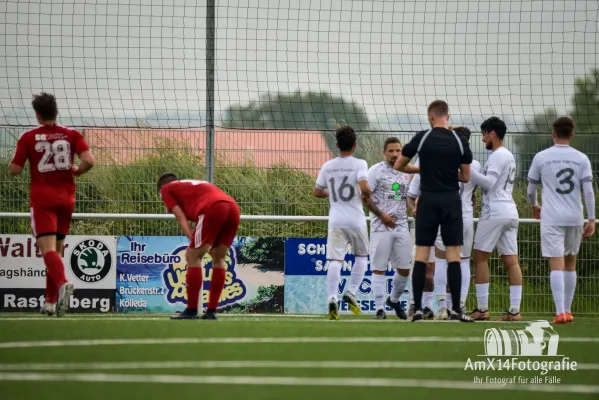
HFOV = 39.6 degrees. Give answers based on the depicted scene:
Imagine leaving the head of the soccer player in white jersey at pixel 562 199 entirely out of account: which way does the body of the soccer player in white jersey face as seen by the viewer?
away from the camera

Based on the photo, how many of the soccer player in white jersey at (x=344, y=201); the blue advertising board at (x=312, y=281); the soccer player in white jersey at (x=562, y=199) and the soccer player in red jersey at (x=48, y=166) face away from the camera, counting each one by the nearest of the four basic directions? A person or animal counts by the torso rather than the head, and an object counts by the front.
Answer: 3

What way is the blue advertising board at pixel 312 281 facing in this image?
toward the camera

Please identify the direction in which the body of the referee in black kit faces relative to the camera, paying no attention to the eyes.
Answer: away from the camera

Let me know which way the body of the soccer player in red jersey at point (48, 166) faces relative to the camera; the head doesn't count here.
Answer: away from the camera

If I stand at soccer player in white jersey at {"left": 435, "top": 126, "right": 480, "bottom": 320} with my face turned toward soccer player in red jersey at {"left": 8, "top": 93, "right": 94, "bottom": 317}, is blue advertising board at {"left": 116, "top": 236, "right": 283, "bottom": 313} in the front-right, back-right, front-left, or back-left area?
front-right

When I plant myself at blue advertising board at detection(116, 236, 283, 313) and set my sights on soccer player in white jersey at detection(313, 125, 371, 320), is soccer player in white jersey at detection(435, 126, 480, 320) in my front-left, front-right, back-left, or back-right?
front-left

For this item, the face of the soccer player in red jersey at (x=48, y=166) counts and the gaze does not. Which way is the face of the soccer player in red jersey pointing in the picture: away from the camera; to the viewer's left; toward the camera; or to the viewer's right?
away from the camera

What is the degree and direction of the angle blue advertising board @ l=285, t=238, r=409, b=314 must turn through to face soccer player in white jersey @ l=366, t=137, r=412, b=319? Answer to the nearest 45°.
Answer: approximately 45° to its left

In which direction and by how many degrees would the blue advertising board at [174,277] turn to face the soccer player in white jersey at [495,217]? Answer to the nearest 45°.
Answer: approximately 45° to its left

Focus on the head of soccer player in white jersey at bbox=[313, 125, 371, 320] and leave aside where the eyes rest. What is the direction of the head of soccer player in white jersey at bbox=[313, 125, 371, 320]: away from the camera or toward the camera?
away from the camera

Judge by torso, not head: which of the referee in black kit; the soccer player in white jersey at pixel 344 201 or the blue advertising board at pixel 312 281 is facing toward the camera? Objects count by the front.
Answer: the blue advertising board

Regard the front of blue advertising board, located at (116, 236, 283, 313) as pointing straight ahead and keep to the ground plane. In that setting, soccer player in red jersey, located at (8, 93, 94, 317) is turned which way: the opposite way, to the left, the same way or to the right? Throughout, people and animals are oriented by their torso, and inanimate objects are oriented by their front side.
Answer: the opposite way

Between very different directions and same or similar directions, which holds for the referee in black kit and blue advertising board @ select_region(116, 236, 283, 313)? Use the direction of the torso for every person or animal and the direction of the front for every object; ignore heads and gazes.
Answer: very different directions

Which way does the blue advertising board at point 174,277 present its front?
toward the camera

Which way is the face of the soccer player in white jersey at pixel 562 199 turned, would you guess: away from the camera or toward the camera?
away from the camera

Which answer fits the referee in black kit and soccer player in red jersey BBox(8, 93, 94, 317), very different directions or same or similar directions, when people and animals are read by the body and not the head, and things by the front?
same or similar directions

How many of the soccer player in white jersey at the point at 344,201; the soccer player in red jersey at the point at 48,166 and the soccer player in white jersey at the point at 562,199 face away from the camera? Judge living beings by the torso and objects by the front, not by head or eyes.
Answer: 3

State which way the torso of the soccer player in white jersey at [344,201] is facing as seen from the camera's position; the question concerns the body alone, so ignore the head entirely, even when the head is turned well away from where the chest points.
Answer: away from the camera

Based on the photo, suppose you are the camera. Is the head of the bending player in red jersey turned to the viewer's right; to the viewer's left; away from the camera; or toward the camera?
to the viewer's left
